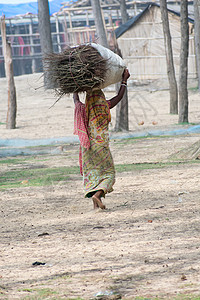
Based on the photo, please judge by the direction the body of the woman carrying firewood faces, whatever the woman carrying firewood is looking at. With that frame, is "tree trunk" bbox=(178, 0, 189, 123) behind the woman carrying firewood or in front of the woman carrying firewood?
in front

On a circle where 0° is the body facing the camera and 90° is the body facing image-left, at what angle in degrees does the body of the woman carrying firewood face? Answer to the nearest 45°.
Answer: approximately 180°

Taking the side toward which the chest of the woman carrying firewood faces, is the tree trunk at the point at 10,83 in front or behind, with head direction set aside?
in front
